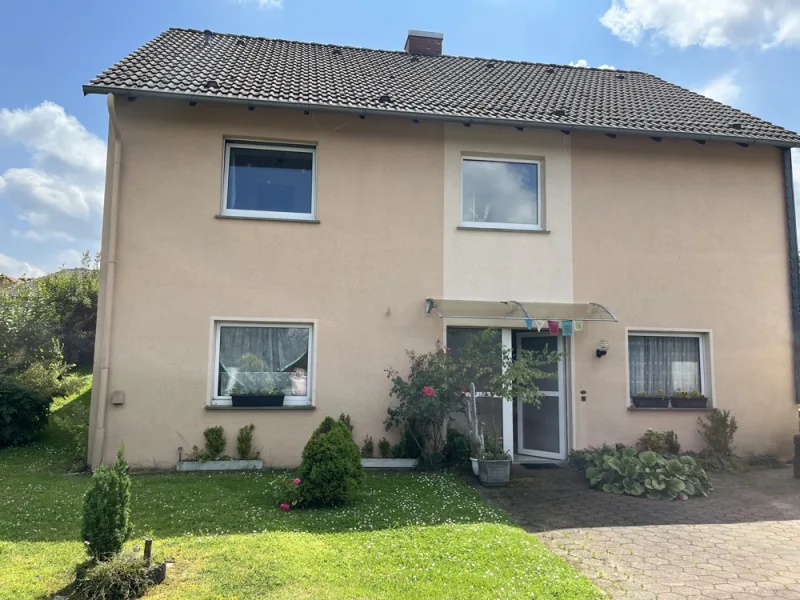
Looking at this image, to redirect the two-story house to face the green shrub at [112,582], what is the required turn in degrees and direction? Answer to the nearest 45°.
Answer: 0° — it already faces it

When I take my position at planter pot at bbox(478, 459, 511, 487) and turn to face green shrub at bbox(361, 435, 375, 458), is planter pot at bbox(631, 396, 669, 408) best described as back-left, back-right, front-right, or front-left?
back-right

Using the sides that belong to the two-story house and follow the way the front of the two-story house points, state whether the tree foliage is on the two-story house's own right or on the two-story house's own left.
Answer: on the two-story house's own right

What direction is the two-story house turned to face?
toward the camera

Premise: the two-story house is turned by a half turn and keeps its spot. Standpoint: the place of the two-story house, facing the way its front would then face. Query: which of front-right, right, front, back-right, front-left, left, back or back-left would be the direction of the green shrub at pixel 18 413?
left
